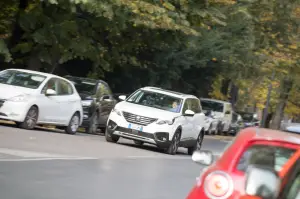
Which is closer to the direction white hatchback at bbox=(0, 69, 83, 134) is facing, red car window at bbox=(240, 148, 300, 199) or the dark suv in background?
the red car window

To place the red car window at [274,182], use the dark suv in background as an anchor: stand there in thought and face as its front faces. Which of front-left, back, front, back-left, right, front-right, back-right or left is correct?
front-left

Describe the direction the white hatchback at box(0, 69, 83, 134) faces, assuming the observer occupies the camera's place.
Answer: facing the viewer and to the left of the viewer

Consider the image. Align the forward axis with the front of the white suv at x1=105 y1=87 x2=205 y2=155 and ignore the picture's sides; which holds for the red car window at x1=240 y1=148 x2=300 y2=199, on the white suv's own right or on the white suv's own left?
on the white suv's own left

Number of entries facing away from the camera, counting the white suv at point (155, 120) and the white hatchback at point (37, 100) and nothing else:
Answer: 0

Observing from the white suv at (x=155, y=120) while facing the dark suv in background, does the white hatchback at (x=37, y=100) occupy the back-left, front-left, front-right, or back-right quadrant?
front-left

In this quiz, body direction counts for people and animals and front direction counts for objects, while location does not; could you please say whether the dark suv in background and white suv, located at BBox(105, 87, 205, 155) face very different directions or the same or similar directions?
same or similar directions

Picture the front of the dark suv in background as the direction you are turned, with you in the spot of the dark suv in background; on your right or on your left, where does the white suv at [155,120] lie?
on your left

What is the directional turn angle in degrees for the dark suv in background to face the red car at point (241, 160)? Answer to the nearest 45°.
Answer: approximately 45° to its left
